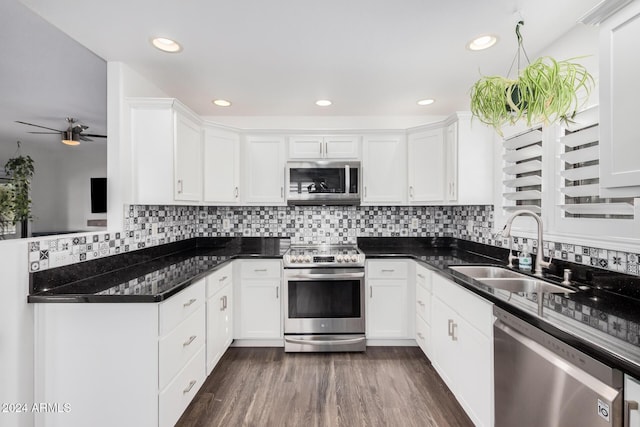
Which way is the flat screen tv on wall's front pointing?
toward the camera

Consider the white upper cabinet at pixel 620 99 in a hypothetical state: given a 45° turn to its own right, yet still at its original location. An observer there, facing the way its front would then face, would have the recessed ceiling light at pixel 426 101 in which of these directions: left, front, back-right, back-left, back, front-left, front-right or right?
front-right

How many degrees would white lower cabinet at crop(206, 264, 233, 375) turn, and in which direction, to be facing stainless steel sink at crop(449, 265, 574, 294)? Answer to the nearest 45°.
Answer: approximately 45° to its right

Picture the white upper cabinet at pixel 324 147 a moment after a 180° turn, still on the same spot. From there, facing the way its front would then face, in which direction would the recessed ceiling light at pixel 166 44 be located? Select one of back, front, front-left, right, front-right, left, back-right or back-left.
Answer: back-left

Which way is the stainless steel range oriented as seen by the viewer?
toward the camera

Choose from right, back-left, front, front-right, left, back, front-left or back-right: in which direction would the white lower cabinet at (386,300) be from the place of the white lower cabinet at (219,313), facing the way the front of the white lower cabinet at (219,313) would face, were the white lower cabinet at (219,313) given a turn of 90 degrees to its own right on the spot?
left

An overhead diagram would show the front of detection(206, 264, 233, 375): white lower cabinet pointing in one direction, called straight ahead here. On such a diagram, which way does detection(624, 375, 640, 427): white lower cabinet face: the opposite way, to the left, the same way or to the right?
the opposite way

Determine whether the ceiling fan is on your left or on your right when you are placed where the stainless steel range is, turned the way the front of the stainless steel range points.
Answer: on your right

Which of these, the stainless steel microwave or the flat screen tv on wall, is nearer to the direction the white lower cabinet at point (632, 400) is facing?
the flat screen tv on wall

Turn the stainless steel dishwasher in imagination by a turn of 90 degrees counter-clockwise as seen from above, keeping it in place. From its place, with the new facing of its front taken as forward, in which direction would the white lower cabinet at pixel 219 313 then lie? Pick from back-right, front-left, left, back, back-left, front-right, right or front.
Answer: back-right

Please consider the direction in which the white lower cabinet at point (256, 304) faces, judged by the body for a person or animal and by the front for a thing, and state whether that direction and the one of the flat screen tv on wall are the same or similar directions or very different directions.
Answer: same or similar directions

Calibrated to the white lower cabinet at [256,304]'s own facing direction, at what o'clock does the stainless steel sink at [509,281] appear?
The stainless steel sink is roughly at 10 o'clock from the white lower cabinet.

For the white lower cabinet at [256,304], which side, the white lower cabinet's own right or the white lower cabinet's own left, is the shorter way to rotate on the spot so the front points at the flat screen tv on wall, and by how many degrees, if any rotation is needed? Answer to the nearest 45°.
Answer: approximately 135° to the white lower cabinet's own right

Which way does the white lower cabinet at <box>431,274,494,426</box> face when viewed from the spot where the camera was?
facing the viewer and to the left of the viewer

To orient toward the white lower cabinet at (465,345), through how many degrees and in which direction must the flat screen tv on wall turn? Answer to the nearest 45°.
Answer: approximately 45° to its left
